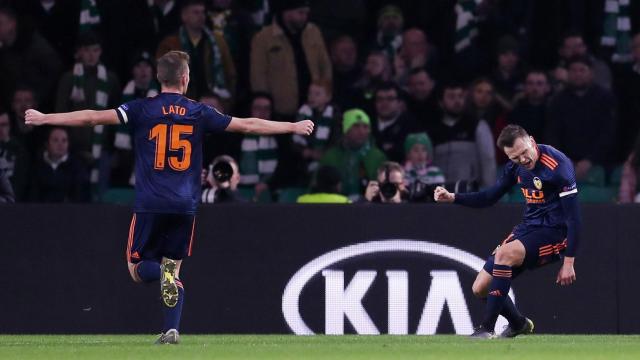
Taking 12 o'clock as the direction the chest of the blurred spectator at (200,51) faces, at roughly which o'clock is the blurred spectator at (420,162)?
the blurred spectator at (420,162) is roughly at 10 o'clock from the blurred spectator at (200,51).

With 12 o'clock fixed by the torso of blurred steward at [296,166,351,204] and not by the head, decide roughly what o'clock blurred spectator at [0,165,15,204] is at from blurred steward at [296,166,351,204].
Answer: blurred spectator at [0,165,15,204] is roughly at 9 o'clock from blurred steward at [296,166,351,204].

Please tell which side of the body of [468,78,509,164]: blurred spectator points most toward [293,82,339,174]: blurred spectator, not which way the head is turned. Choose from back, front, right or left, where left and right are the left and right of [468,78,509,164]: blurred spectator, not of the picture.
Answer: right

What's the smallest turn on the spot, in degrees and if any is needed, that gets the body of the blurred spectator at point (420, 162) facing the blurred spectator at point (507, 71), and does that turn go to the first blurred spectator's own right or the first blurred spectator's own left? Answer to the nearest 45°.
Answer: approximately 135° to the first blurred spectator's own left

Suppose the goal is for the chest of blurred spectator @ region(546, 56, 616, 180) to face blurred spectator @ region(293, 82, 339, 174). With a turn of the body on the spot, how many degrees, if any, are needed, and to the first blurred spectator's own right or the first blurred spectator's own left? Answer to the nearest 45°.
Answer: approximately 90° to the first blurred spectator's own right

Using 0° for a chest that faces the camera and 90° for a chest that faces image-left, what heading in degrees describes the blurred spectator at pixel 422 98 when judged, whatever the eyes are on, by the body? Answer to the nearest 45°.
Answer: approximately 0°

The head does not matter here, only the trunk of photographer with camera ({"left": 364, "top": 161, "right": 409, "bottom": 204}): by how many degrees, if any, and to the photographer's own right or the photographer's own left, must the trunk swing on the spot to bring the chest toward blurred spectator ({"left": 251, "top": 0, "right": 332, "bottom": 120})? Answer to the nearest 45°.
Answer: approximately 135° to the photographer's own right

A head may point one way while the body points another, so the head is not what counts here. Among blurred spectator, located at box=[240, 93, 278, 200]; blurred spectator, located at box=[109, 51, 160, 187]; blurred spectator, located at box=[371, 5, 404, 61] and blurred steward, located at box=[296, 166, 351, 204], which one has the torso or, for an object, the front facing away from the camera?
blurred steward, located at box=[296, 166, 351, 204]

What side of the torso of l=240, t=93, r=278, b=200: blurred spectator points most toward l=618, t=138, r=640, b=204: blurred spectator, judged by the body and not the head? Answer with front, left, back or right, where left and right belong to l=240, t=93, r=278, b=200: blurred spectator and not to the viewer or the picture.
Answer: left
